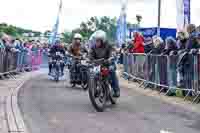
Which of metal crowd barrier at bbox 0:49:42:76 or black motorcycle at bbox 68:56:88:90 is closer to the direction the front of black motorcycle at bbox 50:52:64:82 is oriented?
the black motorcycle

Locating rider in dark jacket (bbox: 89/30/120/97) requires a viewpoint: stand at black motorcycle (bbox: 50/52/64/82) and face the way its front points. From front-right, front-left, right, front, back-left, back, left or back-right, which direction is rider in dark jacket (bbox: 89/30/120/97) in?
front

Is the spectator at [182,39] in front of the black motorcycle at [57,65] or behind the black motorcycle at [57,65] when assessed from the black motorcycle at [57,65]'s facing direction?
in front

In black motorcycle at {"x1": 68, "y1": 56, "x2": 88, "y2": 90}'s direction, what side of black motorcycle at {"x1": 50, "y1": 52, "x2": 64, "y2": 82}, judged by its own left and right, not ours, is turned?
front

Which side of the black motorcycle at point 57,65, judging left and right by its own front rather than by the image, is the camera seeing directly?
front

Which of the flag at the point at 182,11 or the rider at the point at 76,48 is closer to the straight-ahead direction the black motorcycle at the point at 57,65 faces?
the rider

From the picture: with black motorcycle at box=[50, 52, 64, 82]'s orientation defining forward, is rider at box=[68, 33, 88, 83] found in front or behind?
in front

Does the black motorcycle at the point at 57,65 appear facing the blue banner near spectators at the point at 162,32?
no

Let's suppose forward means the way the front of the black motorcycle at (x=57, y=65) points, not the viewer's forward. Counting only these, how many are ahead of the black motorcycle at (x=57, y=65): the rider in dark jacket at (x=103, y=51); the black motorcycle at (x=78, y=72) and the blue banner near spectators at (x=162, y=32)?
2

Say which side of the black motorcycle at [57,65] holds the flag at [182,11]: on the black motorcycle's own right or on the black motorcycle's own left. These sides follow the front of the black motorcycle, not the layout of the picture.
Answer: on the black motorcycle's own left
